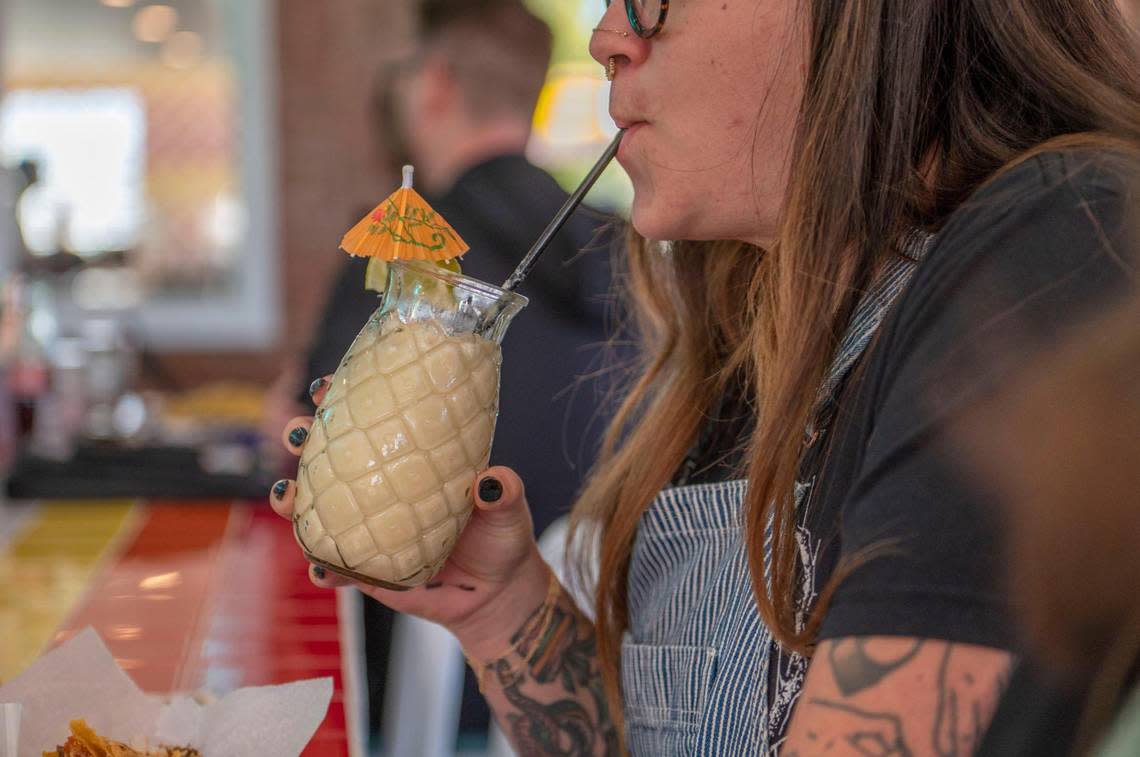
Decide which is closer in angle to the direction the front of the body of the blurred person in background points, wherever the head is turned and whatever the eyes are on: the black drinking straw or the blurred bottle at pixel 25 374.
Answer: the blurred bottle

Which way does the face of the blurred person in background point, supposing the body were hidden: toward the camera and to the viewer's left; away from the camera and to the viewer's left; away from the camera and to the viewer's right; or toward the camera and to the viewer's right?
away from the camera and to the viewer's left

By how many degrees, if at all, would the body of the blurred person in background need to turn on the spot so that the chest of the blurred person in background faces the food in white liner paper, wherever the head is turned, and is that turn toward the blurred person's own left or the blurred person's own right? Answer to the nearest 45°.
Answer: approximately 135° to the blurred person's own left

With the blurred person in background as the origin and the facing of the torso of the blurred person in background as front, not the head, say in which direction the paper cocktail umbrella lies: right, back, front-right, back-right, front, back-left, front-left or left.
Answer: back-left

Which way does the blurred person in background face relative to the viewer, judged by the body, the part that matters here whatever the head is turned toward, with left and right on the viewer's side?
facing away from the viewer and to the left of the viewer

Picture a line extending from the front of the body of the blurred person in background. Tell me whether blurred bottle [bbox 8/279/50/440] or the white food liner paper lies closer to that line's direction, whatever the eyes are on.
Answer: the blurred bottle

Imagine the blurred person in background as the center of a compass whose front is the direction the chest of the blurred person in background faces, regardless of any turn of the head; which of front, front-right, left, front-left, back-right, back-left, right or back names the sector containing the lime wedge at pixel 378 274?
back-left

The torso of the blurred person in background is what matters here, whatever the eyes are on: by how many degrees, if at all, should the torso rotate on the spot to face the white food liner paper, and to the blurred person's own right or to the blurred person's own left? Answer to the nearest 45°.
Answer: approximately 135° to the blurred person's own left

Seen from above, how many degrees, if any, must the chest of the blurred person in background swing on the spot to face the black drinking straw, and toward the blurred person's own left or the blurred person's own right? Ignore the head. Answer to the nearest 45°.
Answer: approximately 135° to the blurred person's own left
